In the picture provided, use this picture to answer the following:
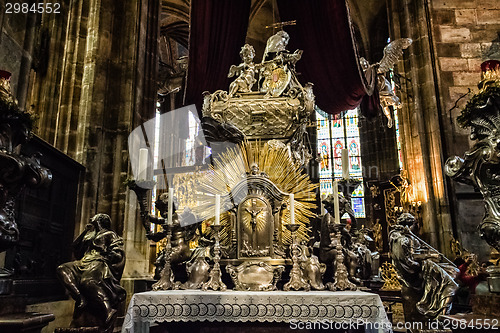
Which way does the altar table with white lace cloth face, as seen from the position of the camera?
facing the viewer

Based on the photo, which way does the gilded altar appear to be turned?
toward the camera

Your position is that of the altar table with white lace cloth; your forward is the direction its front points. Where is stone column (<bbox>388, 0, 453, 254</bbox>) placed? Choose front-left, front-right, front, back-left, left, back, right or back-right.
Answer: back-left

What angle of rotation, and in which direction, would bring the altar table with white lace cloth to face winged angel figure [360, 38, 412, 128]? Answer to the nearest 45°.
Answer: approximately 135° to its left

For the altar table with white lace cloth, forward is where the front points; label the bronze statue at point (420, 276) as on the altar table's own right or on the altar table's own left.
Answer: on the altar table's own left
